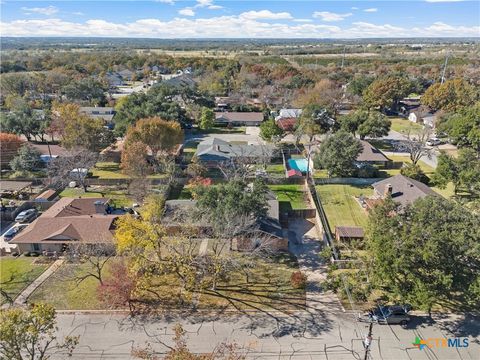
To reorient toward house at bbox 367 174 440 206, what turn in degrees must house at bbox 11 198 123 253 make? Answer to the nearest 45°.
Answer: approximately 90° to its left

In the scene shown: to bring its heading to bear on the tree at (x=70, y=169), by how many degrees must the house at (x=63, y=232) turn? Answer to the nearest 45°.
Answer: approximately 180°

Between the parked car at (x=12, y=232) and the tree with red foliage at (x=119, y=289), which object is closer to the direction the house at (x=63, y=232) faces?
the tree with red foliage

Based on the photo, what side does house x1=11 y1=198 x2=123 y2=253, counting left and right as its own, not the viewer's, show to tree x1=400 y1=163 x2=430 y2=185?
left

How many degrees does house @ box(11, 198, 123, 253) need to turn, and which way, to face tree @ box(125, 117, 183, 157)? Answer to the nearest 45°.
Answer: approximately 135° to its left

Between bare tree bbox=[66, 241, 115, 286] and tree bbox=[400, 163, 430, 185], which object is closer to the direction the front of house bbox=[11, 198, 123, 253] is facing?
the bare tree

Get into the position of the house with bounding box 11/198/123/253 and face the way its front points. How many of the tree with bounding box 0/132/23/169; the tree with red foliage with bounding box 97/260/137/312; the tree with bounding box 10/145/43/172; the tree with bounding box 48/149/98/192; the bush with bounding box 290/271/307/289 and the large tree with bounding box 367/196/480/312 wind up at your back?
3

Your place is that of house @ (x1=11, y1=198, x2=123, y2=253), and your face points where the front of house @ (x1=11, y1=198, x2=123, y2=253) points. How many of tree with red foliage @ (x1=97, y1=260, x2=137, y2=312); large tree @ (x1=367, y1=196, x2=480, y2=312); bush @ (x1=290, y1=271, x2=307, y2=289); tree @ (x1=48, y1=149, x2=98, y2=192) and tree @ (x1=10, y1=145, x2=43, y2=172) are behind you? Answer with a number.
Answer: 2

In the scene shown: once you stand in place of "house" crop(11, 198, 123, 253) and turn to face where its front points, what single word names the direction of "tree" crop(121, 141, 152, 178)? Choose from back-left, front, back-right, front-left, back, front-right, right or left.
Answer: back-left

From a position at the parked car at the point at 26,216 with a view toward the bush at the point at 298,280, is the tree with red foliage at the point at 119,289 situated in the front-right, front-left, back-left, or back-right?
front-right

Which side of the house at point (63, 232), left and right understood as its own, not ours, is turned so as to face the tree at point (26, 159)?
back

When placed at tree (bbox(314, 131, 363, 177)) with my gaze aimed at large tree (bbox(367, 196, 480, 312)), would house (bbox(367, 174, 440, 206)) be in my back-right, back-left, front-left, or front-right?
front-left

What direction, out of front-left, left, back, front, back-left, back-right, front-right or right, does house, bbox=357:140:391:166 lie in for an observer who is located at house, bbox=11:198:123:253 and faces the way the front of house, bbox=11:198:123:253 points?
left

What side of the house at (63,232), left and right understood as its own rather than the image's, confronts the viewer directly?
front

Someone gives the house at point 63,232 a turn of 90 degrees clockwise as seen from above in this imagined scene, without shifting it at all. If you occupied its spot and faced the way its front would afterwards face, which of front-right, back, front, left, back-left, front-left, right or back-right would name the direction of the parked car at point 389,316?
back-left

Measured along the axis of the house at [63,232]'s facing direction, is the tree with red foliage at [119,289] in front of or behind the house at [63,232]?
in front

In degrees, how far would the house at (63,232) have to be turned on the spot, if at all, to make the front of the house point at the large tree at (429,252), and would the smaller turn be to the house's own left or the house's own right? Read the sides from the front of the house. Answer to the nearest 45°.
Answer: approximately 45° to the house's own left
